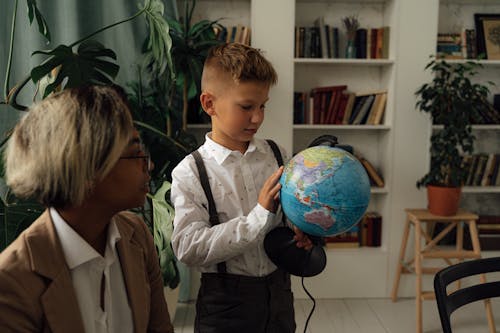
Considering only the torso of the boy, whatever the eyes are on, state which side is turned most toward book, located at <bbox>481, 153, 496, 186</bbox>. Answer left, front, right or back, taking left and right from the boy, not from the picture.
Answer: left

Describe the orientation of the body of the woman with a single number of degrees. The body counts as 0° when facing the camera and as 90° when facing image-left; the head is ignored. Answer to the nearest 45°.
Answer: approximately 315°

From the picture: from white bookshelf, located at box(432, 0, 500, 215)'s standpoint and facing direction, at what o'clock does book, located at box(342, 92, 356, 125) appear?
The book is roughly at 2 o'clock from the white bookshelf.

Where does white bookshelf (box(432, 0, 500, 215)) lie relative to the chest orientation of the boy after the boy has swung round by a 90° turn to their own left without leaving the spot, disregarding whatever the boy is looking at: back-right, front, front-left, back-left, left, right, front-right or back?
front

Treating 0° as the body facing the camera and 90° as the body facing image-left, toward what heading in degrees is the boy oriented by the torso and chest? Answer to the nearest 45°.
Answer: approximately 315°

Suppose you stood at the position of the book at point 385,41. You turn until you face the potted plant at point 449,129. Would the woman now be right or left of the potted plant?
right

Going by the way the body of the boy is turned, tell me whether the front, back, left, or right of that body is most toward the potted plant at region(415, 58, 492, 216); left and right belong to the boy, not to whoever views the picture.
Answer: left

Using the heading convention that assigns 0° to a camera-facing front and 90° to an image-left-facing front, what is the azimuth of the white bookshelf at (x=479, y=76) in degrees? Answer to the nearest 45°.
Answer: approximately 0°

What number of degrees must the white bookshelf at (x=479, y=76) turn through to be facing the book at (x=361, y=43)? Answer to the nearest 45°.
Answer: approximately 45° to its right
